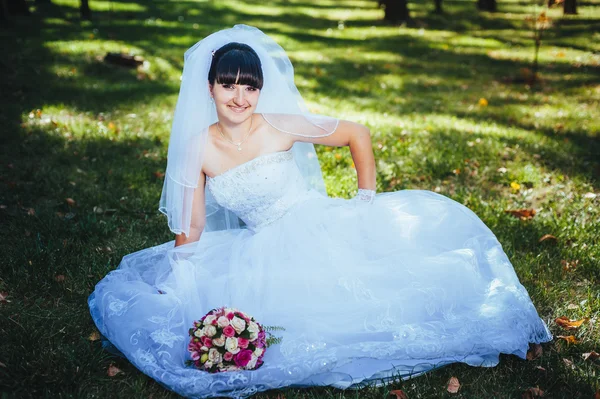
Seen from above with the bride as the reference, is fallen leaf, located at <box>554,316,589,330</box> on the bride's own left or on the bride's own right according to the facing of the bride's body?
on the bride's own left

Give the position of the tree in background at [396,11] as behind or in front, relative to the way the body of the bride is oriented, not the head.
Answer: behind

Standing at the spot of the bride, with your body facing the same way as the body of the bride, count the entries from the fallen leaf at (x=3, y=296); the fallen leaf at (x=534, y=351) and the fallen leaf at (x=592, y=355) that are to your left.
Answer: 2

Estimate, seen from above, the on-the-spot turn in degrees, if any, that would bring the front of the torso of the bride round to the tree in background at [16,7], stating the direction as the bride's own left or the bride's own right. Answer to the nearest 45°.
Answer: approximately 135° to the bride's own right

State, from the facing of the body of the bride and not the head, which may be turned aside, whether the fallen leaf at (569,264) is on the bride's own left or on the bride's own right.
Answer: on the bride's own left

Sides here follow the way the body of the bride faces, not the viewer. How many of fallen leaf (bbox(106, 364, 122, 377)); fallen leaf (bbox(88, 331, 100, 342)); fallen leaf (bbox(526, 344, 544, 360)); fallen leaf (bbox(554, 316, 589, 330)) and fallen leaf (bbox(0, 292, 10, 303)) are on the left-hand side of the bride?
2

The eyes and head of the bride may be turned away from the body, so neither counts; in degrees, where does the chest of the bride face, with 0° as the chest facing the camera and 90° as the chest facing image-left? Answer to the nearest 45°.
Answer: approximately 0°

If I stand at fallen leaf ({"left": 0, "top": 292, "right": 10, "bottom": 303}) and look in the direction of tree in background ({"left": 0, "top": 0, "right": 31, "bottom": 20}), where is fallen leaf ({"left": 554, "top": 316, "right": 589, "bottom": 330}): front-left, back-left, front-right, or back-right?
back-right

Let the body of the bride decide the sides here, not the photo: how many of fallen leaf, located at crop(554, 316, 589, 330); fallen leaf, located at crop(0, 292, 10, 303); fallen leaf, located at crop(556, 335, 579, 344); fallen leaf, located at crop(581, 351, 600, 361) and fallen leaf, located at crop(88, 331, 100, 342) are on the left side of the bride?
3

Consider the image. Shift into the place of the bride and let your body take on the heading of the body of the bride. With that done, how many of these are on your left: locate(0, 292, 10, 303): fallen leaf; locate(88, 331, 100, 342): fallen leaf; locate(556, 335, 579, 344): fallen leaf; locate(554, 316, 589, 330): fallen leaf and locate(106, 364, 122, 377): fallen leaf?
2

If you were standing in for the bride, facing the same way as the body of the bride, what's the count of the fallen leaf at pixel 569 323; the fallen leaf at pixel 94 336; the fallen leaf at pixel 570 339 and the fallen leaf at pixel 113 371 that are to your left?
2

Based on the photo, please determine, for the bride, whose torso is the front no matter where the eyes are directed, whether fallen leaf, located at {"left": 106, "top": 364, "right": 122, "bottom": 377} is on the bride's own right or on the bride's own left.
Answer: on the bride's own right

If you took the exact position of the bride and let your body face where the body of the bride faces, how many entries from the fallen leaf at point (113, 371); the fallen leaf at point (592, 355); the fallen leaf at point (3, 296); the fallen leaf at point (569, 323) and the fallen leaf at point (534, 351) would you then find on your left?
3
